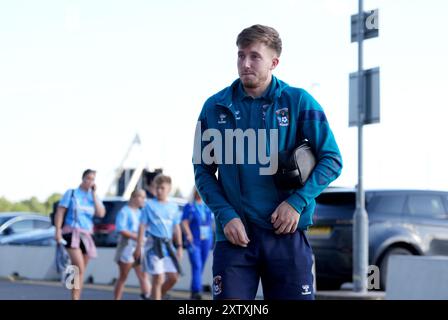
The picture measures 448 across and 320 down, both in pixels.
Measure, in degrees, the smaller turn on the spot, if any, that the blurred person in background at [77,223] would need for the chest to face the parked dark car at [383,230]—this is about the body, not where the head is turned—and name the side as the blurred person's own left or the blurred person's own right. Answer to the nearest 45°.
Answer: approximately 45° to the blurred person's own left

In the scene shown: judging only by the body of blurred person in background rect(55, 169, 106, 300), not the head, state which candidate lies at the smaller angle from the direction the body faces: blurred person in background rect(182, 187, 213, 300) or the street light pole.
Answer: the street light pole

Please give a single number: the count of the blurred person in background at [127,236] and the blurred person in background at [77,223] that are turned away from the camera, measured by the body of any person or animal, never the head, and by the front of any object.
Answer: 0

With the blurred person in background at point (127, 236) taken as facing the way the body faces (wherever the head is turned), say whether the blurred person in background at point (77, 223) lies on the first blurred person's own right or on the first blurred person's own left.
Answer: on the first blurred person's own right

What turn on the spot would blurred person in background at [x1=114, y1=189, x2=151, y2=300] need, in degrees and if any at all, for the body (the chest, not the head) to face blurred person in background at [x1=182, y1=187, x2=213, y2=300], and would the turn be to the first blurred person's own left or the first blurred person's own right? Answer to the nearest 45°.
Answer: approximately 45° to the first blurred person's own left

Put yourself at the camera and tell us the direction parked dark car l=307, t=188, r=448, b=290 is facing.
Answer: facing away from the viewer and to the right of the viewer

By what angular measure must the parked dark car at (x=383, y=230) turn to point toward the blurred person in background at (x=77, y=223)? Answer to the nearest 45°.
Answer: approximately 180°

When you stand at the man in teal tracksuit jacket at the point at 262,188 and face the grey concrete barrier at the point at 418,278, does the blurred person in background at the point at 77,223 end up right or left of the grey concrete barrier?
left

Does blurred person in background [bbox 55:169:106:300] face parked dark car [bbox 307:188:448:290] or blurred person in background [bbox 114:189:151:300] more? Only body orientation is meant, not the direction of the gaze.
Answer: the parked dark car

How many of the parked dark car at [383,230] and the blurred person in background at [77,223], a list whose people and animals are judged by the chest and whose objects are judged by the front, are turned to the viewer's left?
0

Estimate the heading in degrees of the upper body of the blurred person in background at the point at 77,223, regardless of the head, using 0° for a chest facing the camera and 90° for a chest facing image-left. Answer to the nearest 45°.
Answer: approximately 315°
